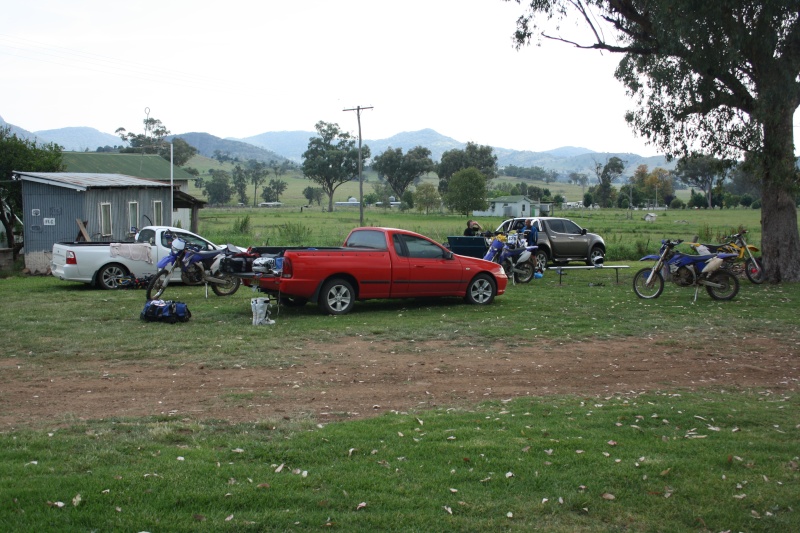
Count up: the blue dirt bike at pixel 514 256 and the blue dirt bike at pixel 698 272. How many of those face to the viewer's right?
0

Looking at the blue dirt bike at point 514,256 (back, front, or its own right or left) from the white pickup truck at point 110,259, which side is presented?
front

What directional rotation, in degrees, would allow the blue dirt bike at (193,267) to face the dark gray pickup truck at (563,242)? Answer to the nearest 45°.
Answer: approximately 180°

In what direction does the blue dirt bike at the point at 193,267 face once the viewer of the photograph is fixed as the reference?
facing the viewer and to the left of the viewer

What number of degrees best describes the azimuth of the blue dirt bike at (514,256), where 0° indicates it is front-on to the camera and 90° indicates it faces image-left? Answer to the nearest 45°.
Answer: approximately 45°

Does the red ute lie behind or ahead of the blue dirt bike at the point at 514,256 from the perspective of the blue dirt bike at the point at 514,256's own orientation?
ahead

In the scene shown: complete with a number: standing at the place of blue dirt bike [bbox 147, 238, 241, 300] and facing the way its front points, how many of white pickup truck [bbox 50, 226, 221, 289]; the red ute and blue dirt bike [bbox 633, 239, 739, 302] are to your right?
1

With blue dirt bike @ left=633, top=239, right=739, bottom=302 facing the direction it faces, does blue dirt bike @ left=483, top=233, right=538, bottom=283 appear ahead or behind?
ahead

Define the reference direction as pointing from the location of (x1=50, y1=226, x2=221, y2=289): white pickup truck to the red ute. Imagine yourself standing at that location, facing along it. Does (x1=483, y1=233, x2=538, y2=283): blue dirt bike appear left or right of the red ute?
left

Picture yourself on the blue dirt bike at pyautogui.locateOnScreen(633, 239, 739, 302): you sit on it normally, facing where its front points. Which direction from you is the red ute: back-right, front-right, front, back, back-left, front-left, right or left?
front-left

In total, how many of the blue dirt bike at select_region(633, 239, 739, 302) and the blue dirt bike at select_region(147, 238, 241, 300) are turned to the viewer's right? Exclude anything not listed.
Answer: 0

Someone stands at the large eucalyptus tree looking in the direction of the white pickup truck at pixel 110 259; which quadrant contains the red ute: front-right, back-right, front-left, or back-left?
front-left

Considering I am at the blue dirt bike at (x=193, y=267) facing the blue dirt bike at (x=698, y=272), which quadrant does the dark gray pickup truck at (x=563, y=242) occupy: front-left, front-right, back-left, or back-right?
front-left

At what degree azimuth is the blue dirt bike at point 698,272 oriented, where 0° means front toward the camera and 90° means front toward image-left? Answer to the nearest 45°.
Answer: approximately 90°
